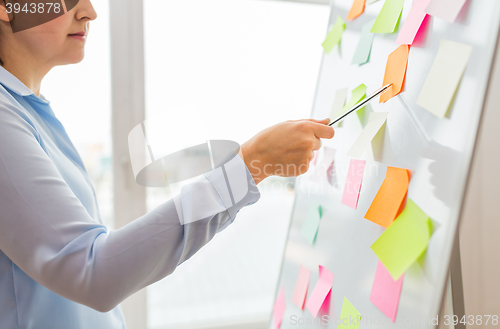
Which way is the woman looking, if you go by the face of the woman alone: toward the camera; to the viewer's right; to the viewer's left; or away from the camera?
to the viewer's right

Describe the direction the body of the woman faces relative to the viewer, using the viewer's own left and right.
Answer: facing to the right of the viewer
